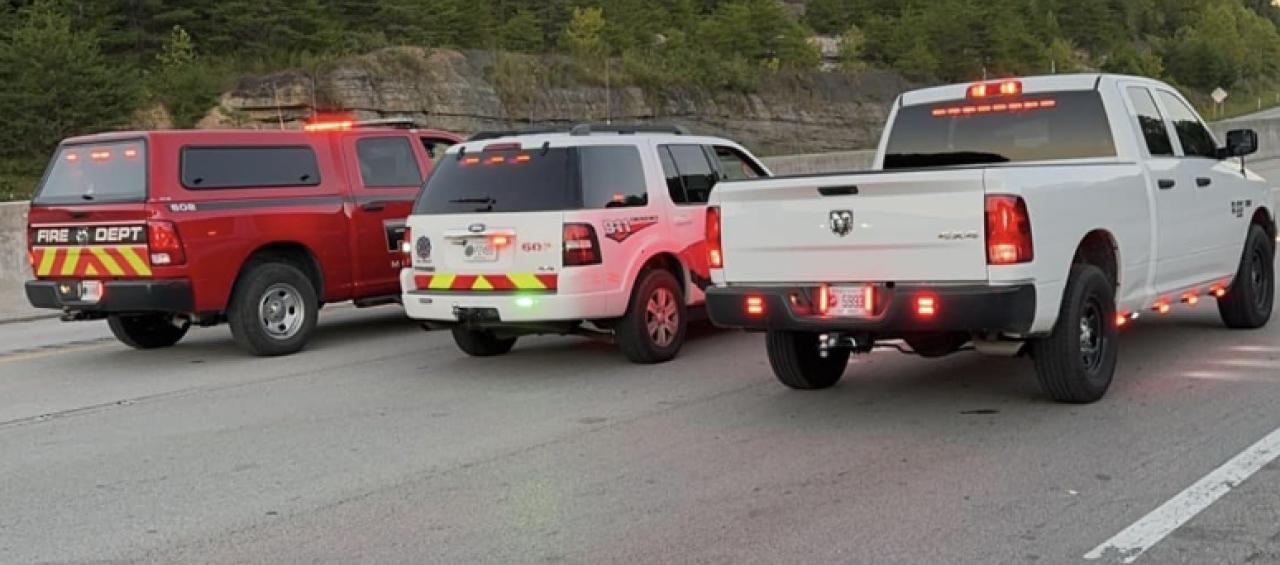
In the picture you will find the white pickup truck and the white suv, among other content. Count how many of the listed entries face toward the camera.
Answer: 0

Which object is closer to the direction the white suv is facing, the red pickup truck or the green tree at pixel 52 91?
the green tree

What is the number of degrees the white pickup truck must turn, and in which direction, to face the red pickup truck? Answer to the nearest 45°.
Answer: approximately 135° to its left

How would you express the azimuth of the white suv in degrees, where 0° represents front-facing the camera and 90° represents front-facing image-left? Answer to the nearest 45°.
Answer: approximately 225°

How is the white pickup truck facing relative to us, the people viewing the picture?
facing away from the viewer and to the right of the viewer

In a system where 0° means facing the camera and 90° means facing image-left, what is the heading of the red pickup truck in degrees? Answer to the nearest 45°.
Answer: approximately 225°

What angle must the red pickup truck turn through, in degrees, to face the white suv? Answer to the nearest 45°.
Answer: approximately 90° to its right

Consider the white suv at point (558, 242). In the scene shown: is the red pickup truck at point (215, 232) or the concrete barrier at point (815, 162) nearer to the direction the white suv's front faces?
the concrete barrier

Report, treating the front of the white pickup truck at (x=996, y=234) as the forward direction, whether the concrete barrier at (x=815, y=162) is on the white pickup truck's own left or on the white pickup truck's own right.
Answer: on the white pickup truck's own left

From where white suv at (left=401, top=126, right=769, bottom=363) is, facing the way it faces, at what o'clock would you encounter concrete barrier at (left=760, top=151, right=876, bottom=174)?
The concrete barrier is roughly at 11 o'clock from the white suv.

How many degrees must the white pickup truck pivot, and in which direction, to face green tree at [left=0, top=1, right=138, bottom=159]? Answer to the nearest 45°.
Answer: approximately 90° to its left

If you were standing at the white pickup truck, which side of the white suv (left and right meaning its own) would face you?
right

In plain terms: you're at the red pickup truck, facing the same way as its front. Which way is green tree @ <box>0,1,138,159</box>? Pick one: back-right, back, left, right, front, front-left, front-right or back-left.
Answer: front-left
